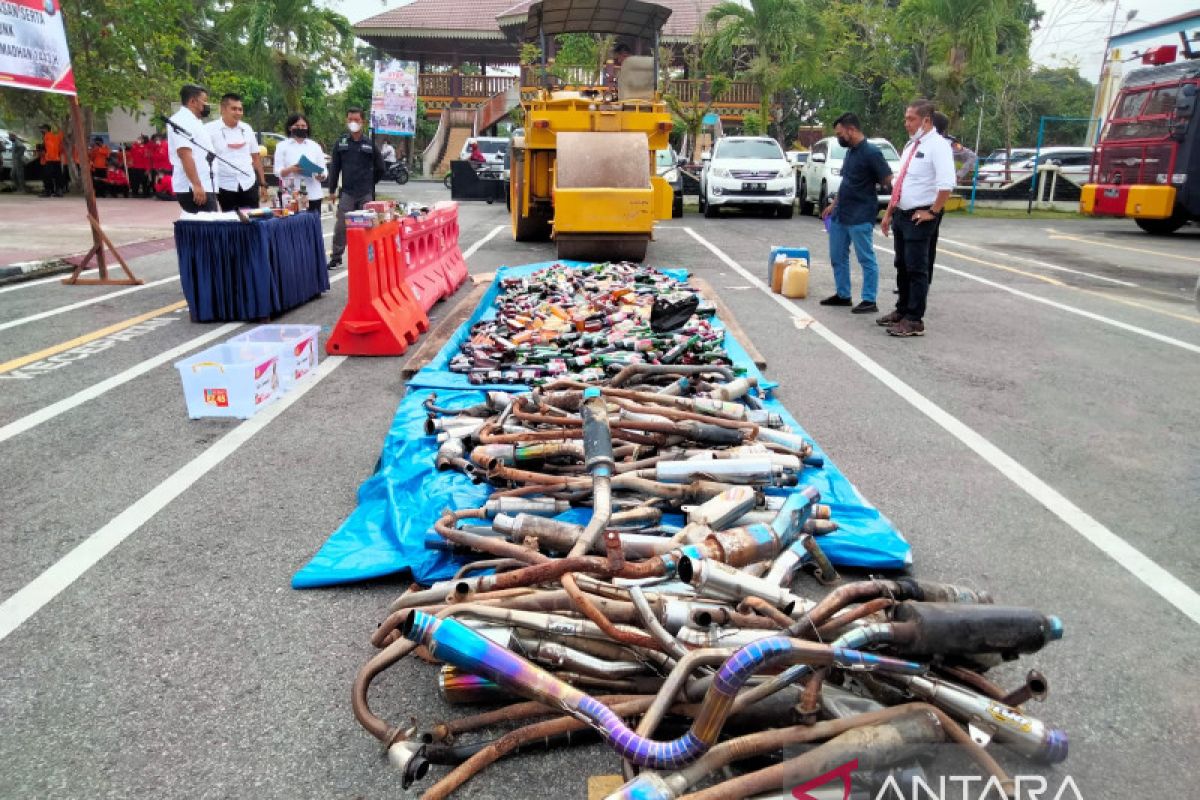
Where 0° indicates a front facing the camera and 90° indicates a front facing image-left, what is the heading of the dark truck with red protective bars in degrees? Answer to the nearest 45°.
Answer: approximately 45°

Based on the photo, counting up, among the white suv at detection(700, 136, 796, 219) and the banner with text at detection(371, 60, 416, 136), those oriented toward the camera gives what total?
2

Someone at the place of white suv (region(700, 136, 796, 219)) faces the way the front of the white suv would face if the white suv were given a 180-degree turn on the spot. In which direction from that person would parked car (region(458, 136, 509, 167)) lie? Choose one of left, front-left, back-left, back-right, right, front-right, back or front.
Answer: front-left

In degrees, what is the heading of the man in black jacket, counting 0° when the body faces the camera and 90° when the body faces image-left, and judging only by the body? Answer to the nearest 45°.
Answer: approximately 0°

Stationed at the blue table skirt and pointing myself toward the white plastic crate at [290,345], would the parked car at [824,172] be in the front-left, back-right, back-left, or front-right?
back-left

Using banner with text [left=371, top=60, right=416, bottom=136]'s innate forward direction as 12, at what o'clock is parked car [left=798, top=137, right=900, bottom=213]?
The parked car is roughly at 10 o'clock from the banner with text.

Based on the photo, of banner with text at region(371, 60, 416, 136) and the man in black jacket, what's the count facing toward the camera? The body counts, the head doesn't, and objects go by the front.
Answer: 2

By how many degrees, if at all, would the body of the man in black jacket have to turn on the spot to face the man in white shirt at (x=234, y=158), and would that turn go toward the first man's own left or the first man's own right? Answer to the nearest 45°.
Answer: approximately 45° to the first man's own right

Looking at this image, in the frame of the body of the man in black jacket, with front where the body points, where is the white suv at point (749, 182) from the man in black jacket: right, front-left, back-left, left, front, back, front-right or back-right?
back-left

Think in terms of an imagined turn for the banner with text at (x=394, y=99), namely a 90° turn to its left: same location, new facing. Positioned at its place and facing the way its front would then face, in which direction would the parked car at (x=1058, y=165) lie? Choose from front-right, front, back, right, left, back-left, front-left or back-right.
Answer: front

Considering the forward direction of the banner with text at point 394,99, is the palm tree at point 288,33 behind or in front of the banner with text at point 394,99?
behind
